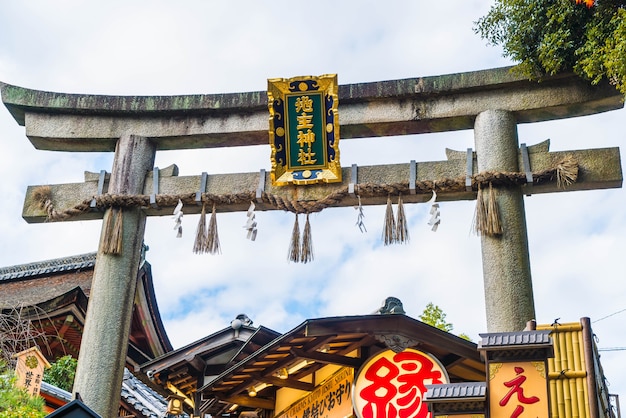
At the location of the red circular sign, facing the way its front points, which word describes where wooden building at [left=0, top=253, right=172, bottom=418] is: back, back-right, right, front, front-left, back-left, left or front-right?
back-right

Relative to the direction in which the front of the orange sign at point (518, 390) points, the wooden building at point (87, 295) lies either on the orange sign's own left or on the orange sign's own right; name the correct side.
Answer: on the orange sign's own right

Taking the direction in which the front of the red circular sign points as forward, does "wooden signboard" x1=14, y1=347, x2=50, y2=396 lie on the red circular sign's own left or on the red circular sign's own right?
on the red circular sign's own right

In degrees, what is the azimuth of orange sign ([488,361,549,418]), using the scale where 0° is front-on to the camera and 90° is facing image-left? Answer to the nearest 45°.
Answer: approximately 0°

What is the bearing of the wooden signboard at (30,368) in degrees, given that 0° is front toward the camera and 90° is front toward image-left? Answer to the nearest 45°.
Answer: approximately 0°
